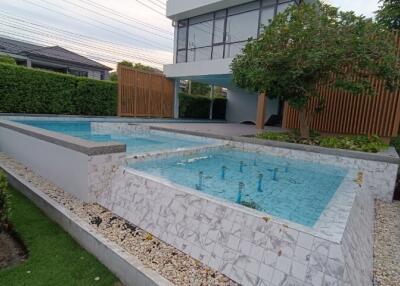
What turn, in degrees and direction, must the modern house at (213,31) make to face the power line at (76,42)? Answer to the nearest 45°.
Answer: approximately 90° to its right

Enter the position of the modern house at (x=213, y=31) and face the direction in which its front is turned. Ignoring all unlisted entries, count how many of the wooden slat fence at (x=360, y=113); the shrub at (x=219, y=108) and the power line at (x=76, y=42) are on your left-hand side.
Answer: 1

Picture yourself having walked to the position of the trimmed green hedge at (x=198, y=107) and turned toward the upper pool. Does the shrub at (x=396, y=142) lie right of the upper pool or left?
left

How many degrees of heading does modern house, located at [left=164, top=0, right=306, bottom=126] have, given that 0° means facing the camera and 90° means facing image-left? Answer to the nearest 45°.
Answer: approximately 45°

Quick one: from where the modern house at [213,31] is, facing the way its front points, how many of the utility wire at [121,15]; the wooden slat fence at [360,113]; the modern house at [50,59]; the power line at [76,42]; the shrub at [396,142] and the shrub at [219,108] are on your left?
2

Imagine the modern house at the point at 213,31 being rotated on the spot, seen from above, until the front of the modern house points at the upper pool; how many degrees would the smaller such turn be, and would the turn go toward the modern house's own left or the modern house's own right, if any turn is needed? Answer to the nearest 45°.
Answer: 0° — it already faces it

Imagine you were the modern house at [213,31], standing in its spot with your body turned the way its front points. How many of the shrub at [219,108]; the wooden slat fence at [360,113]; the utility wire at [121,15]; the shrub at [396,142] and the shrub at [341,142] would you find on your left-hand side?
3

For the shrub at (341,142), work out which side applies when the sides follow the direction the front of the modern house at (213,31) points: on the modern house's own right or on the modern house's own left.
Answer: on the modern house's own left

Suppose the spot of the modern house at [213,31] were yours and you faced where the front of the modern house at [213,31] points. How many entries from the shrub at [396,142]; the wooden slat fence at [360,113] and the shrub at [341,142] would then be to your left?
3

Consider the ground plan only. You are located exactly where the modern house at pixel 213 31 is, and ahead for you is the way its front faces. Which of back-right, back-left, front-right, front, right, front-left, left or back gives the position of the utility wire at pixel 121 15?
right

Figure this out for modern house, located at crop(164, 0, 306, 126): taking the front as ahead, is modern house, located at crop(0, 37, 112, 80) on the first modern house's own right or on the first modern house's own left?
on the first modern house's own right

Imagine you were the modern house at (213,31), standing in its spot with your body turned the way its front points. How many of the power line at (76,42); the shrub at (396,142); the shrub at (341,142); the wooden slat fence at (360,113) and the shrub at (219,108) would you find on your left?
3
